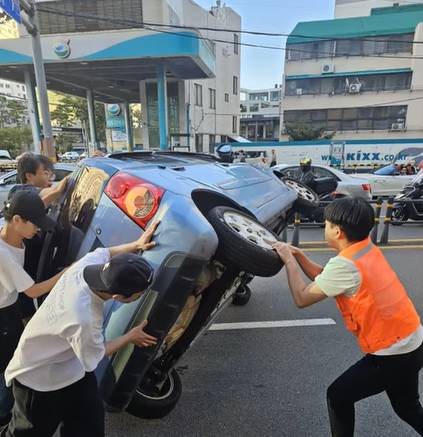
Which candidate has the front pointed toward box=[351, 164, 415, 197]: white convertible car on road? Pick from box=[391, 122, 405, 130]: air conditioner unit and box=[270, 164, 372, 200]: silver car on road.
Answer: the air conditioner unit

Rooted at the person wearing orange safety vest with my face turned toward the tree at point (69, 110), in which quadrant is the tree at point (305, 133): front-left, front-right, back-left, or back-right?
front-right

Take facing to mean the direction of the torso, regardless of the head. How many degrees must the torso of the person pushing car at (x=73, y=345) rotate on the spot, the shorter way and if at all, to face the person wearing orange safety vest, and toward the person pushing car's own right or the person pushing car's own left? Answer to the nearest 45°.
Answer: approximately 45° to the person pushing car's own right

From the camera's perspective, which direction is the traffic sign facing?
toward the camera

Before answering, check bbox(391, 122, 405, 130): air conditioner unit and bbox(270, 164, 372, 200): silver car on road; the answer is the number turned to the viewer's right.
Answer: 0

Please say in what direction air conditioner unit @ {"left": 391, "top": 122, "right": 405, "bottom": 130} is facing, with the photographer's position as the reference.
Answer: facing the viewer

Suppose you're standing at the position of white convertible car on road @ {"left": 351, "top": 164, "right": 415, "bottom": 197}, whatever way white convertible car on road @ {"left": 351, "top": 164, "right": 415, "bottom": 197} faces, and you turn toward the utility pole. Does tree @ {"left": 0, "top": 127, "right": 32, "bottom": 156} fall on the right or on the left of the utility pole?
right

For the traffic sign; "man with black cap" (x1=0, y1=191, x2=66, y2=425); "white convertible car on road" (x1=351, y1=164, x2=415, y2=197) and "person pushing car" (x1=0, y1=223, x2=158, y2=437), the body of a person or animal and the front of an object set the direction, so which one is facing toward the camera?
the traffic sign

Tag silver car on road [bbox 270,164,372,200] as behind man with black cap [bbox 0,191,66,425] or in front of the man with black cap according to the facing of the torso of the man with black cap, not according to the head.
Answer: in front

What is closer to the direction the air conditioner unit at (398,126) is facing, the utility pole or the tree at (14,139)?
the utility pole
